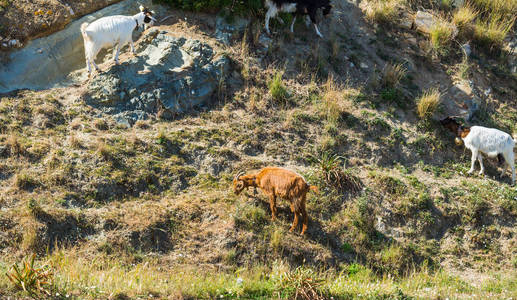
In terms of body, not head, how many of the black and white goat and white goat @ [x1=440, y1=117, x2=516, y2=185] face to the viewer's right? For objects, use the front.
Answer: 1

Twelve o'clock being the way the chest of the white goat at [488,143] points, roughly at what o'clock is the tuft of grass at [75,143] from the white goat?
The tuft of grass is roughly at 11 o'clock from the white goat.

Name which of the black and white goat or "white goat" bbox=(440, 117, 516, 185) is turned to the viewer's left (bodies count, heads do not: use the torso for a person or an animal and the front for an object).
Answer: the white goat

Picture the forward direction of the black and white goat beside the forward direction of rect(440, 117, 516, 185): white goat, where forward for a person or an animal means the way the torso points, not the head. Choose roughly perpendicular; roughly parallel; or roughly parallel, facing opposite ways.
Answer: roughly parallel, facing opposite ways

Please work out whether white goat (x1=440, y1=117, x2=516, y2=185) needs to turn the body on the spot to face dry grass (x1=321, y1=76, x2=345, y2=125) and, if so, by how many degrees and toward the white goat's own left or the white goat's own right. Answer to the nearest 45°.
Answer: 0° — it already faces it

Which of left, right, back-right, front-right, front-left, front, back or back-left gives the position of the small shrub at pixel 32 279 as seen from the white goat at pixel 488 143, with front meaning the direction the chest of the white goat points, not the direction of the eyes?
front-left

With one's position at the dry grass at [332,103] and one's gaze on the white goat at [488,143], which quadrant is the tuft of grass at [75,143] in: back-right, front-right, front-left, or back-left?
back-right

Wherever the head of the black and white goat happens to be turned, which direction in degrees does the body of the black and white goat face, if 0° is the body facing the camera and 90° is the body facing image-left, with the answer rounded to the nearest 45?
approximately 270°

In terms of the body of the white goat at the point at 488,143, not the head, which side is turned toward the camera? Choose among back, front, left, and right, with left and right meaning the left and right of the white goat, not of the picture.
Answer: left
